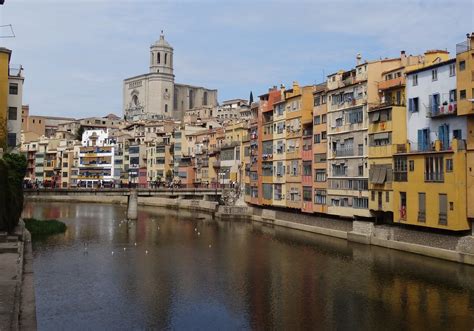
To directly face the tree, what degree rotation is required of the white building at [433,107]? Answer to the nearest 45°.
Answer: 0° — it already faces it

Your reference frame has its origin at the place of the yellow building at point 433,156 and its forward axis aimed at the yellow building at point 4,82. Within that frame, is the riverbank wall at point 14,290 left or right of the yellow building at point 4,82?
left

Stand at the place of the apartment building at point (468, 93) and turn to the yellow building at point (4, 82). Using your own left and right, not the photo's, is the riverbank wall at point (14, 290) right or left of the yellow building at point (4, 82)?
left

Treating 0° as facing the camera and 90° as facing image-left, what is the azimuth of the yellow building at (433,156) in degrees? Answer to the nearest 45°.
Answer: approximately 45°
